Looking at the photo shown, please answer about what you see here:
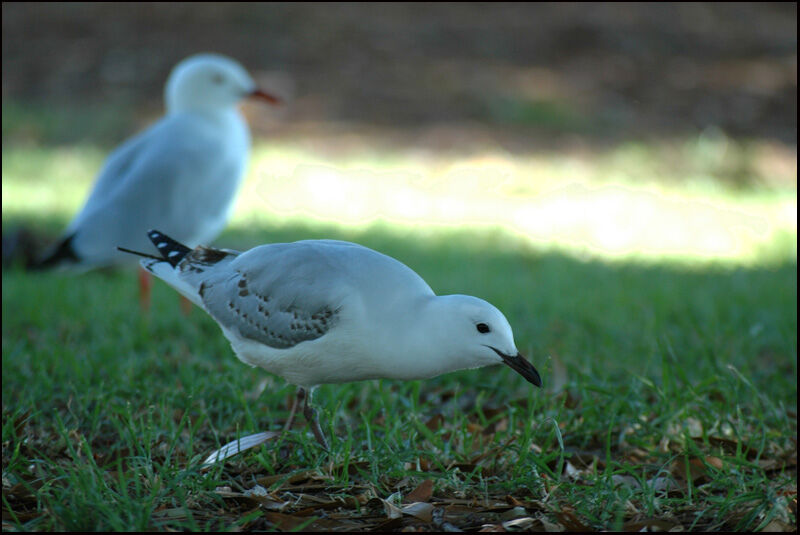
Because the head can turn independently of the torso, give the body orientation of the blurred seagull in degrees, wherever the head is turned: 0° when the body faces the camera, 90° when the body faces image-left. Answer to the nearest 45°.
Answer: approximately 270°

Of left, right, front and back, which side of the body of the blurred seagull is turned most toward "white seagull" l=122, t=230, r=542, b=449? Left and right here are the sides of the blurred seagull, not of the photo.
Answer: right

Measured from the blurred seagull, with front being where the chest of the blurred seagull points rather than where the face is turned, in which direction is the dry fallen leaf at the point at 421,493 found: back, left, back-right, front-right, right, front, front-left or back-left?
right

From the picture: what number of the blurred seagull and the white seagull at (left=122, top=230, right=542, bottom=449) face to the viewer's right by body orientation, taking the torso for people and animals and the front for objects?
2

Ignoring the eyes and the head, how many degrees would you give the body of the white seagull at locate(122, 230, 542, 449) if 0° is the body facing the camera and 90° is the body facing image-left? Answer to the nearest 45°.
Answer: approximately 270°
